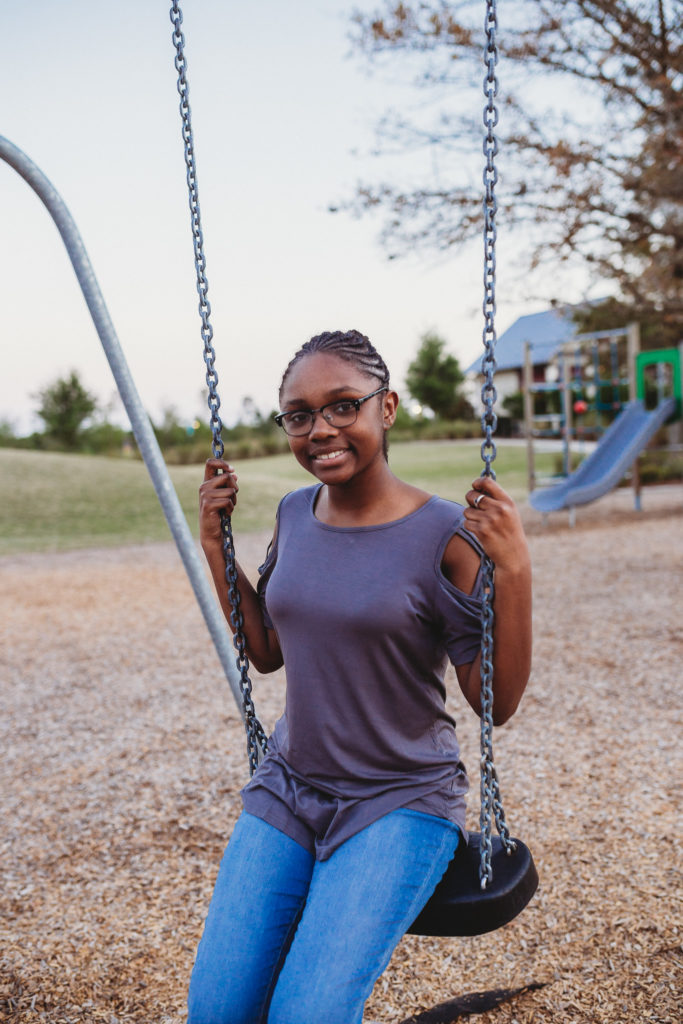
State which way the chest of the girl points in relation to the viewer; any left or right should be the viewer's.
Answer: facing the viewer and to the left of the viewer

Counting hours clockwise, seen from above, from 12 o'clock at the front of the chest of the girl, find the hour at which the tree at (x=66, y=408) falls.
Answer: The tree is roughly at 4 o'clock from the girl.

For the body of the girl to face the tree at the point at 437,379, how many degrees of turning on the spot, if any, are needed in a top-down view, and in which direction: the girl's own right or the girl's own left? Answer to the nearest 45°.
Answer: approximately 135° to the girl's own right

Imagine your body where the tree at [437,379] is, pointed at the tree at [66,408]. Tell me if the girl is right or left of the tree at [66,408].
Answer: left
